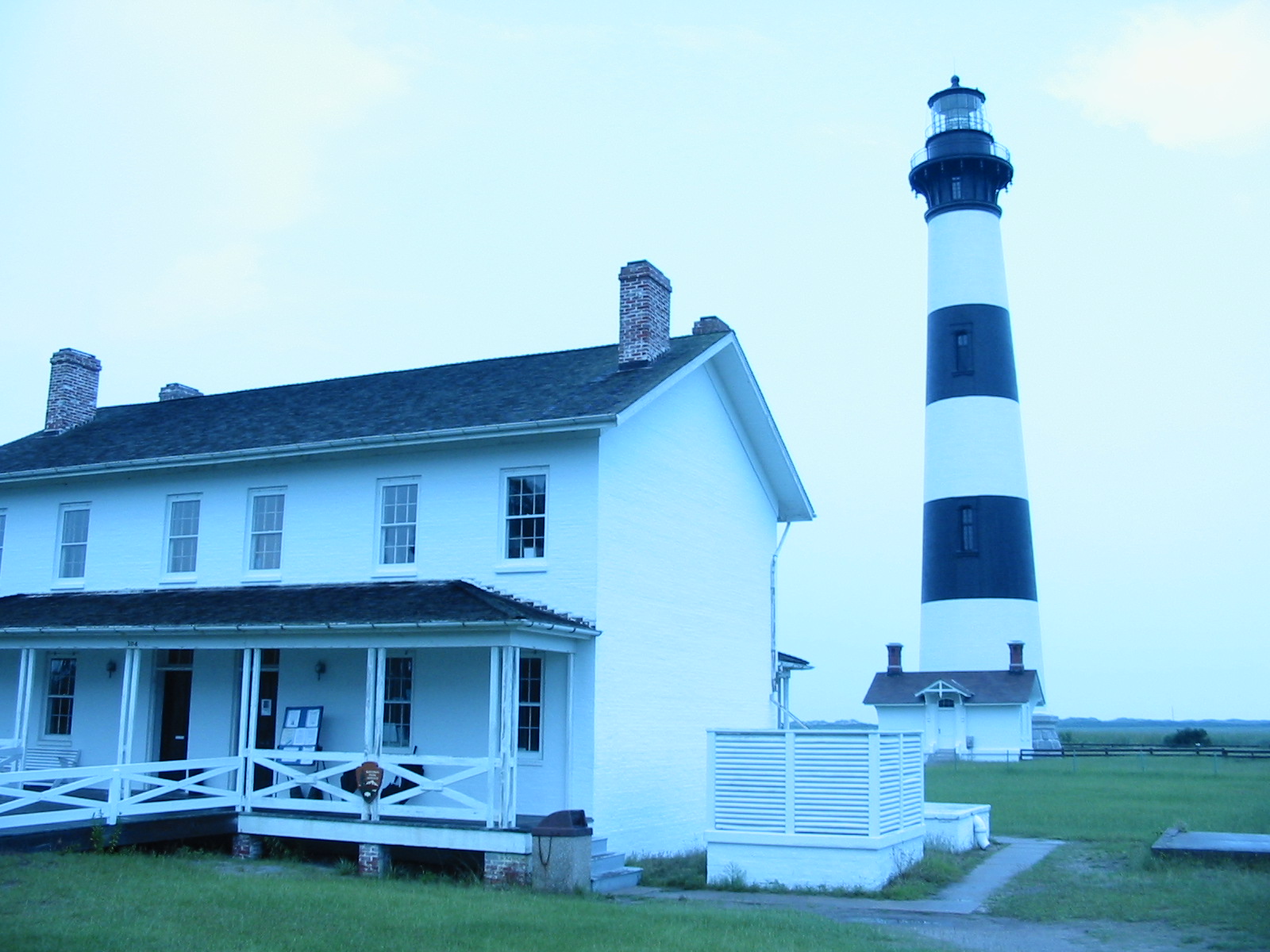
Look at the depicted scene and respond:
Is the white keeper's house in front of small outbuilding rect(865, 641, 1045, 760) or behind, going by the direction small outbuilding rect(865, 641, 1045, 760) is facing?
in front

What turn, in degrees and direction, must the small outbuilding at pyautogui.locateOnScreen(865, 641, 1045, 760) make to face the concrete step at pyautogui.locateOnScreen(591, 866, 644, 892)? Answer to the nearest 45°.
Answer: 0° — it already faces it

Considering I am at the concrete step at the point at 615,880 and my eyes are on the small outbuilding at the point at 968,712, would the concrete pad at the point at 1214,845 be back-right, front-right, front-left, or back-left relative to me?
front-right

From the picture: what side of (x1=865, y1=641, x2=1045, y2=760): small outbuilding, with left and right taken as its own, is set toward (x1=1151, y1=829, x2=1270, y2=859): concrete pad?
front

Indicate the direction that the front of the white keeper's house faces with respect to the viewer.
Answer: facing the viewer and to the left of the viewer

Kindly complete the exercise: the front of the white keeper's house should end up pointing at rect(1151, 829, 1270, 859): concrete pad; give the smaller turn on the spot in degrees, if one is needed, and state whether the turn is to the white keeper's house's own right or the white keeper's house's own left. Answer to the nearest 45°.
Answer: approximately 135° to the white keeper's house's own left

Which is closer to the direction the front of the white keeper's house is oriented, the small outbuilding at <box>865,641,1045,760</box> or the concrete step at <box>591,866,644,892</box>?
the concrete step

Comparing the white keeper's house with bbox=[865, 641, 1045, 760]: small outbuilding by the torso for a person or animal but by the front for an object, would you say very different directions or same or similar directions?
same or similar directions

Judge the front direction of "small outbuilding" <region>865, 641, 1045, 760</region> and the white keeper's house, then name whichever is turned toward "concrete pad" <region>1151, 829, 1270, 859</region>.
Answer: the small outbuilding

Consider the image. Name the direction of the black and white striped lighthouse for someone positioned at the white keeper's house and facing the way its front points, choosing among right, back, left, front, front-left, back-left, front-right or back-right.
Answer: back

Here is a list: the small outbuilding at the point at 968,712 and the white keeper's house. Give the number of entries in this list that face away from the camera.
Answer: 0

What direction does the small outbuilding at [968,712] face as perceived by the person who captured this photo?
facing the viewer

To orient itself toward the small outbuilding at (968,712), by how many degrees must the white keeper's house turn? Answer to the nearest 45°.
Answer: approximately 180°
